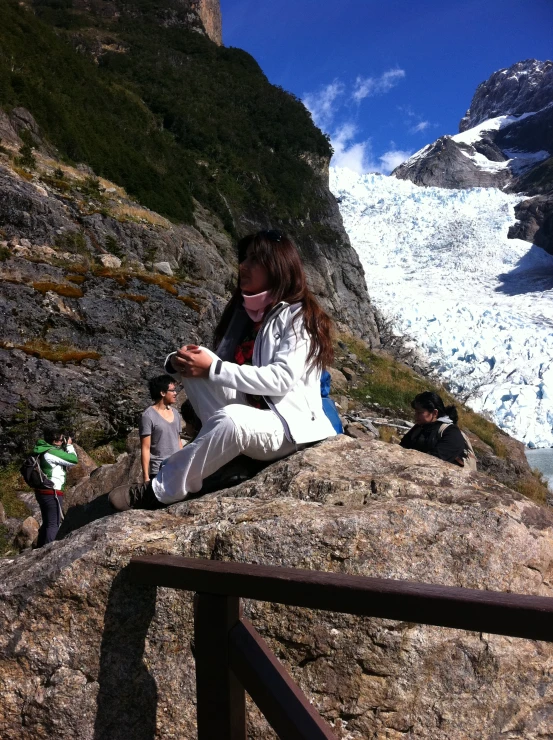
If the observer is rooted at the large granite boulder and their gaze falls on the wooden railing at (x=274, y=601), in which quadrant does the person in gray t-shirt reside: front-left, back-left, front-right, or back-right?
back-right

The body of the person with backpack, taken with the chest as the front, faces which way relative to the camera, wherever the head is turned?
to the viewer's right

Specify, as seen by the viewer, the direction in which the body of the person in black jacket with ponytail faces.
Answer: to the viewer's left

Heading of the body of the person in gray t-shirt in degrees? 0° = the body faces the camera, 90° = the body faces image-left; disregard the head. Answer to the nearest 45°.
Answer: approximately 315°

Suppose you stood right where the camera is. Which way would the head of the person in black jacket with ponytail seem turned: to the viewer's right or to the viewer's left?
to the viewer's left

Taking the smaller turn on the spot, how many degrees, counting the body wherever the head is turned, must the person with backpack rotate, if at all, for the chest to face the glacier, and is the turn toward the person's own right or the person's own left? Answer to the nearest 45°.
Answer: approximately 45° to the person's own left

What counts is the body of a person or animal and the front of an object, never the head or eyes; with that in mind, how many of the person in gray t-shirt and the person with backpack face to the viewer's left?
0

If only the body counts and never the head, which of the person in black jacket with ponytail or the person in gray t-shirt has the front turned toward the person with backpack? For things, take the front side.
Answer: the person in black jacket with ponytail
